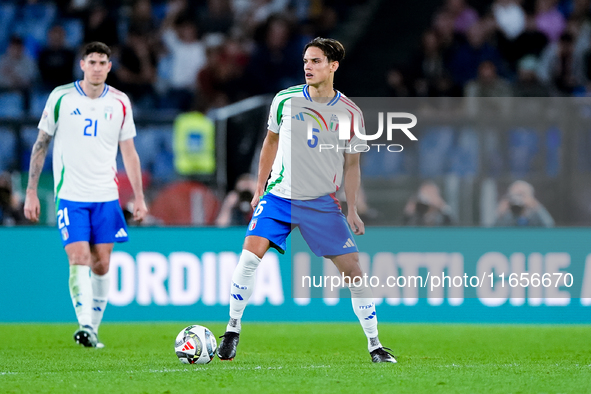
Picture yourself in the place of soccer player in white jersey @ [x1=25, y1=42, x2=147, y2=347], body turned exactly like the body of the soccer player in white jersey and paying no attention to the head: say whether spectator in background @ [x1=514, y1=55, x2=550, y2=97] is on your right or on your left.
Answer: on your left

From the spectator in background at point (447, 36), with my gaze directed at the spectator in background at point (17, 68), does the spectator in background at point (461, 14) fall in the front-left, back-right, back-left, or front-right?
back-right

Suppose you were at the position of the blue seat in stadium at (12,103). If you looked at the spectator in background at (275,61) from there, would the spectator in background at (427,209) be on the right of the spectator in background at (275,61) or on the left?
right

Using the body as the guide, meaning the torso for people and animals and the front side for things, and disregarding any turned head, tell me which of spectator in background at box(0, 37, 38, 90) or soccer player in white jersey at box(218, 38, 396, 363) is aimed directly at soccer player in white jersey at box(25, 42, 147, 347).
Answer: the spectator in background

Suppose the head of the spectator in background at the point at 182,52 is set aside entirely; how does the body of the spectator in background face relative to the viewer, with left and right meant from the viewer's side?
facing the viewer

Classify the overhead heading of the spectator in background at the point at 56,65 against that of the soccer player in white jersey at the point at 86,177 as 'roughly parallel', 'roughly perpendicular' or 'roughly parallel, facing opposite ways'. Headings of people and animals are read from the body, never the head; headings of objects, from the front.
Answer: roughly parallel

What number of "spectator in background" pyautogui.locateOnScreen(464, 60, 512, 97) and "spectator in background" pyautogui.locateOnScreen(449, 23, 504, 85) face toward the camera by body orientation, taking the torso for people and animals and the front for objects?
2

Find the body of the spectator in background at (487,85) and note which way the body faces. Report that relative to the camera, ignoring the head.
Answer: toward the camera

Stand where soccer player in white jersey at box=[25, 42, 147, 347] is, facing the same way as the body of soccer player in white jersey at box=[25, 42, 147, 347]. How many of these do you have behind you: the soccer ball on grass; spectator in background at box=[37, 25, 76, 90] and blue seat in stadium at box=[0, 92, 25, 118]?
2

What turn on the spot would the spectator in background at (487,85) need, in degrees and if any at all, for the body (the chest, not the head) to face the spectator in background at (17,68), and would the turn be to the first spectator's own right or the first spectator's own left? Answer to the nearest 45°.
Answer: approximately 90° to the first spectator's own right

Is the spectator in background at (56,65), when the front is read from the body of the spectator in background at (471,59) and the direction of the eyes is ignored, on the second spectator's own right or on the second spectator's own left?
on the second spectator's own right

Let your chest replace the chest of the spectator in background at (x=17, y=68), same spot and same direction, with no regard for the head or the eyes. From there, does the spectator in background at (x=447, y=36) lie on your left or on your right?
on your left
